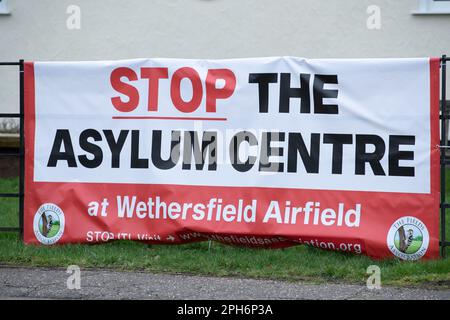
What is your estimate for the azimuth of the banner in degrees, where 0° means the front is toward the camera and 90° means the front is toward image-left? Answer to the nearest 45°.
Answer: approximately 0°
